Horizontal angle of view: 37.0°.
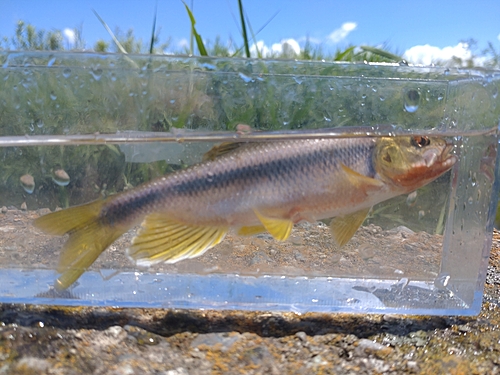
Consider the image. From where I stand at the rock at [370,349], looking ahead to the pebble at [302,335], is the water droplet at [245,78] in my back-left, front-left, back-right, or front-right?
front-right

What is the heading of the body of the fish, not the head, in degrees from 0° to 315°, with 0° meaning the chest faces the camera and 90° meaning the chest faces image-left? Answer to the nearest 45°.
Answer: approximately 270°

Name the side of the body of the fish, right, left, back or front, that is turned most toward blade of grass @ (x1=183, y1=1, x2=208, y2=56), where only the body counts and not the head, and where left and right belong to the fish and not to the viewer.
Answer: left
